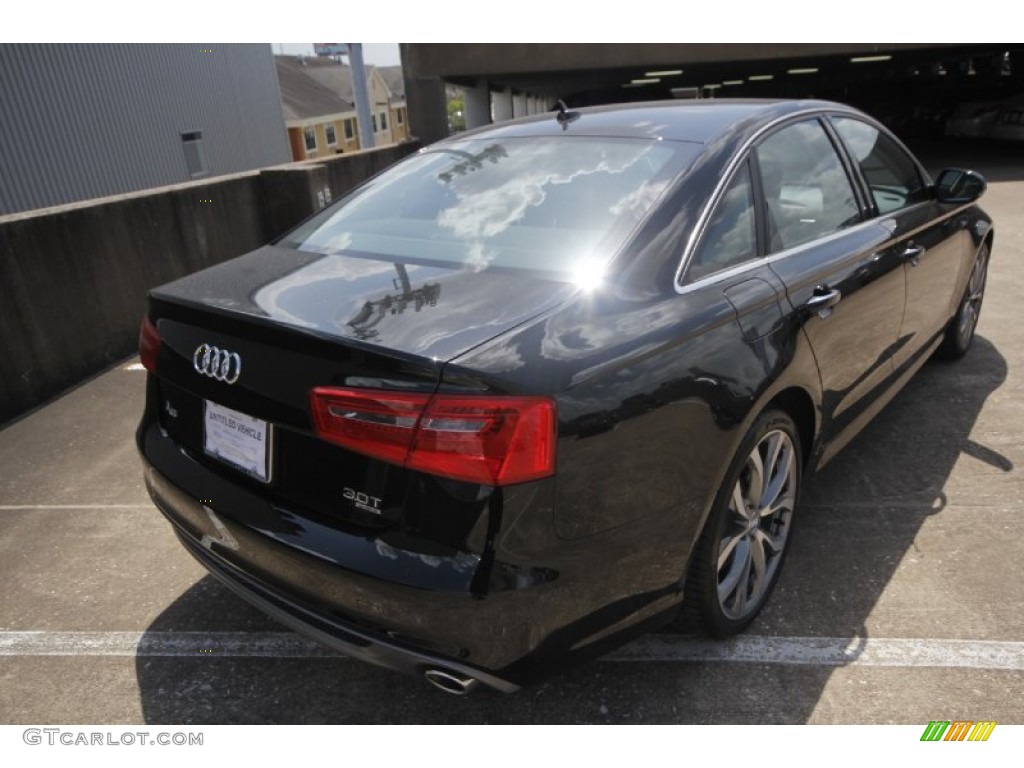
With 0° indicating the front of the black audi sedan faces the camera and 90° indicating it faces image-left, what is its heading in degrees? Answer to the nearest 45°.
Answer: approximately 225°
